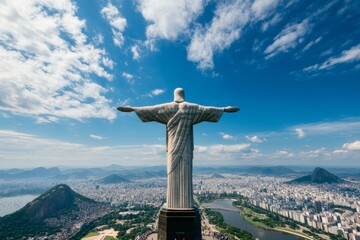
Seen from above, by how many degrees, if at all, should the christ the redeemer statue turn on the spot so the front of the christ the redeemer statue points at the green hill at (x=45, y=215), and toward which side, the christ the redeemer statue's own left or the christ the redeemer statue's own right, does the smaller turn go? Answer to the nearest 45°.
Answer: approximately 45° to the christ the redeemer statue's own left

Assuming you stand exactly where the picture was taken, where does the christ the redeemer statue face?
facing away from the viewer
